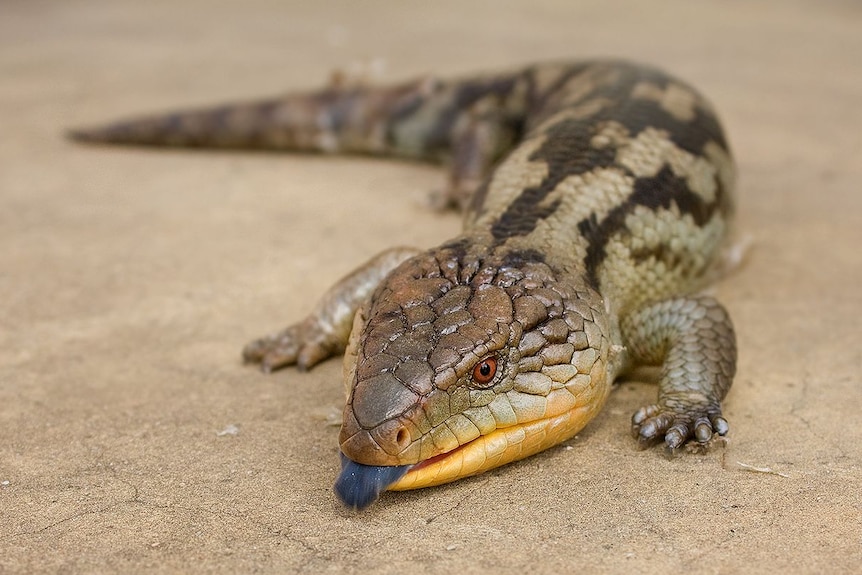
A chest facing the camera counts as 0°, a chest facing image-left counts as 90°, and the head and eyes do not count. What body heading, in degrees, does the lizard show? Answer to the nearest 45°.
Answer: approximately 45°
